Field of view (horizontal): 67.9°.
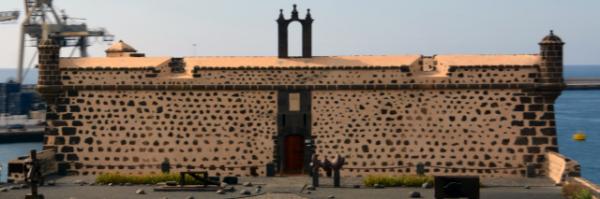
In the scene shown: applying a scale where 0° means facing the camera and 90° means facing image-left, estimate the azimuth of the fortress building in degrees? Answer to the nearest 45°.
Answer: approximately 0°

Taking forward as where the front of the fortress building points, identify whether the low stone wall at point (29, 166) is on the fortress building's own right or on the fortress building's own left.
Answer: on the fortress building's own right

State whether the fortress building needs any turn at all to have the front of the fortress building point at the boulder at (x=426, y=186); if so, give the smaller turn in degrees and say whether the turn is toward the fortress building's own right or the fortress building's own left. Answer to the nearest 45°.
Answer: approximately 45° to the fortress building's own left

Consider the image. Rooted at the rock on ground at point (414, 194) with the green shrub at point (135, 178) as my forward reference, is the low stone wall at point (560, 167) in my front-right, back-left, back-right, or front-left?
back-right

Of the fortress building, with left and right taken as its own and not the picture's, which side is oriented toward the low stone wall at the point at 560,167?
left

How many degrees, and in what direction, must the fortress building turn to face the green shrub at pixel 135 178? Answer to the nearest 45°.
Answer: approximately 90° to its right

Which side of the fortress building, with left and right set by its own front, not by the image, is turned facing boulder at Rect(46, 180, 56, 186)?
right
